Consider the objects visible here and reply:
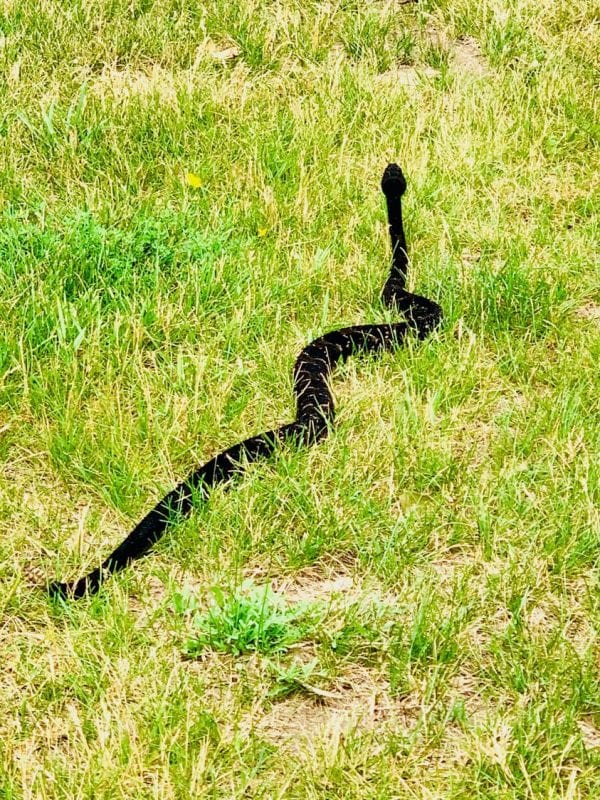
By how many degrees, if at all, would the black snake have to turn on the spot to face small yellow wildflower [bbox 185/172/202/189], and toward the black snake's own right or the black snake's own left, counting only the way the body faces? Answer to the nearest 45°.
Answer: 0° — it already faces it

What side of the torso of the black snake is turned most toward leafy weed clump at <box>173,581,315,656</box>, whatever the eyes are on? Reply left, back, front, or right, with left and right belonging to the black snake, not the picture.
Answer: back

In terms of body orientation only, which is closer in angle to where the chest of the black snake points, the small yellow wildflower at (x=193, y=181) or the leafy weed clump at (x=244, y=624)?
the small yellow wildflower

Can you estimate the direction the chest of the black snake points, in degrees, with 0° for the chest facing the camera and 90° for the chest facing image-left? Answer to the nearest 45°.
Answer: approximately 180°
